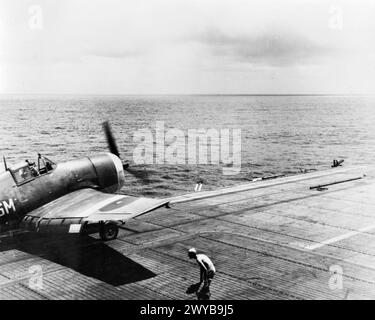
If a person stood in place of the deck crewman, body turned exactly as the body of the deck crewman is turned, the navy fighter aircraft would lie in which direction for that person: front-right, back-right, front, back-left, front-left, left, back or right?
front-right

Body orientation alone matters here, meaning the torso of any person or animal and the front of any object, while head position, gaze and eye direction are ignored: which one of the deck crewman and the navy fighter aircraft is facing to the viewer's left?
the deck crewman

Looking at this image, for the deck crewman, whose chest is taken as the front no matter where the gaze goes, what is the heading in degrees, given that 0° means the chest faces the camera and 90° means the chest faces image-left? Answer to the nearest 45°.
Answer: approximately 90°

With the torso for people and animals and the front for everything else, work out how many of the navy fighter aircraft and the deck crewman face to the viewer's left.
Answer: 1

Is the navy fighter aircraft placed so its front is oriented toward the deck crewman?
no

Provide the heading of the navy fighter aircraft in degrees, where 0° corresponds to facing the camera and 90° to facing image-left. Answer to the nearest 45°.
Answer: approximately 225°
